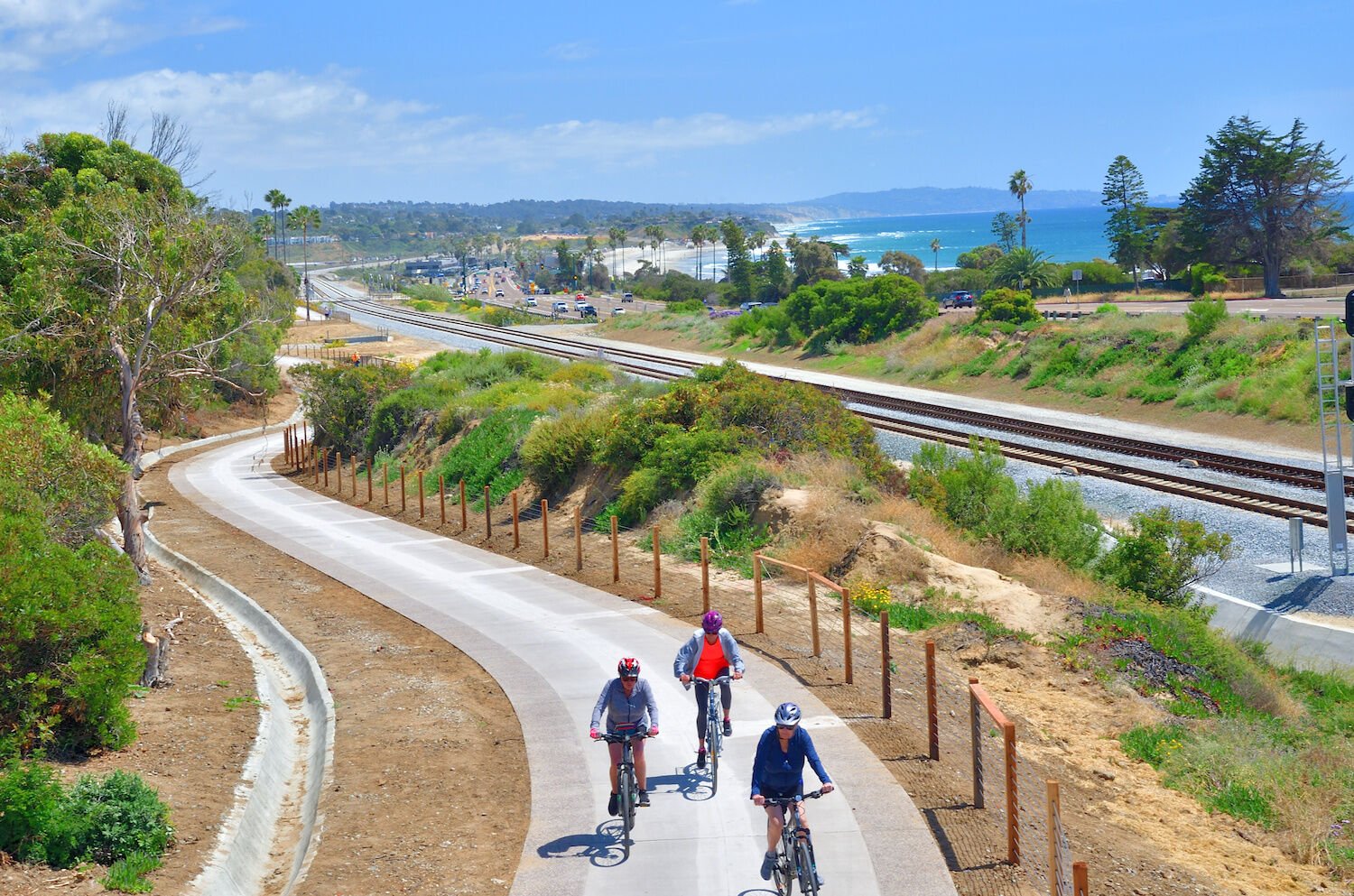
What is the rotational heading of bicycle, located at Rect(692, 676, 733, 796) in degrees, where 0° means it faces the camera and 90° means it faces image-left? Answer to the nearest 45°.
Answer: approximately 0°

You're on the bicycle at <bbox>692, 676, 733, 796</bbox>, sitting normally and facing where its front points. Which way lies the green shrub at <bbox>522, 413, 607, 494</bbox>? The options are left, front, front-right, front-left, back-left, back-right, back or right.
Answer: back

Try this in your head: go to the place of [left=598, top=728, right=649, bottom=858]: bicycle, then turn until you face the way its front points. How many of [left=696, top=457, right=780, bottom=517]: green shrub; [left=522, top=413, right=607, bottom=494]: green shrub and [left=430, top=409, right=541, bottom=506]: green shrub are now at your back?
3

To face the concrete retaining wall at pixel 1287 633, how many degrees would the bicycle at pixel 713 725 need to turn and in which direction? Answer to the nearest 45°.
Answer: approximately 135° to its left

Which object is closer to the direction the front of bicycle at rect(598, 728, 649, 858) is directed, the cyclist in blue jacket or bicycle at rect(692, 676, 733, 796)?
the cyclist in blue jacket

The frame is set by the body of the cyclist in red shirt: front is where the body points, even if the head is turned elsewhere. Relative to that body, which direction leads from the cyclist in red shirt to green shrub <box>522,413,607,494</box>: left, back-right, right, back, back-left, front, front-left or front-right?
back

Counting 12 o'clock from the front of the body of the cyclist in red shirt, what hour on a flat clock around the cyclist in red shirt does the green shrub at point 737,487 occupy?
The green shrub is roughly at 6 o'clock from the cyclist in red shirt.

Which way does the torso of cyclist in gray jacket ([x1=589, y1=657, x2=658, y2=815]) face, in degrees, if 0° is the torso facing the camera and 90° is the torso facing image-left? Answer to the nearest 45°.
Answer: approximately 0°
